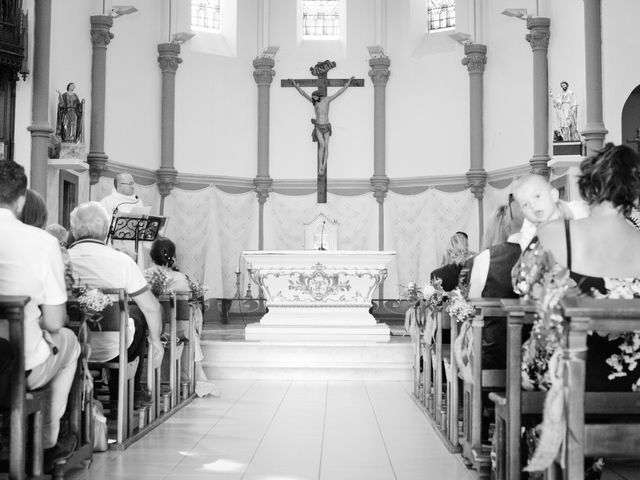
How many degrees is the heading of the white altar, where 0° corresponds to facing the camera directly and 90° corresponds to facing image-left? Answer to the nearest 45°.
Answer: approximately 0°

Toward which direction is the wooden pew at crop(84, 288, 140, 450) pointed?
away from the camera

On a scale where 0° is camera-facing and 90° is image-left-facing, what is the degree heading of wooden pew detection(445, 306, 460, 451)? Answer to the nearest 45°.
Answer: approximately 180°

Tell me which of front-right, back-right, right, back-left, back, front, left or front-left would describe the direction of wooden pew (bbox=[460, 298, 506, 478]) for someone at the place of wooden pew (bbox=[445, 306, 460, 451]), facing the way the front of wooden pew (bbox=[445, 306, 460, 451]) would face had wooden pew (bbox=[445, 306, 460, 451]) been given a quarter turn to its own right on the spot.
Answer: right

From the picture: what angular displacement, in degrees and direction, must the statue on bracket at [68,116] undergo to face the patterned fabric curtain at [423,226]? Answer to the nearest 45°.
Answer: approximately 90° to its left

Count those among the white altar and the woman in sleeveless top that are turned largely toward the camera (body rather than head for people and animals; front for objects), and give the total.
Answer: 1

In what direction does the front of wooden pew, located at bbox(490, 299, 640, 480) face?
away from the camera

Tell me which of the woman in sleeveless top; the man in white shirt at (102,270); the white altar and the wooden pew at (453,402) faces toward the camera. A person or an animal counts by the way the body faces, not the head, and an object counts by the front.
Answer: the white altar

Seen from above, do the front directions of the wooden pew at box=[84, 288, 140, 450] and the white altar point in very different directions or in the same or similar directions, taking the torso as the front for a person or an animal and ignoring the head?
very different directions

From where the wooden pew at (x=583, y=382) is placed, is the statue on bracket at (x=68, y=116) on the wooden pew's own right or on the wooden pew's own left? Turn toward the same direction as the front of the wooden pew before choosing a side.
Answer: on the wooden pew's own left

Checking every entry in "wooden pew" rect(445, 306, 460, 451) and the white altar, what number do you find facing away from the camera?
1

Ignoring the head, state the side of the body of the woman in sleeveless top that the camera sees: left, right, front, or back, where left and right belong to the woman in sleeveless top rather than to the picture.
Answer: back

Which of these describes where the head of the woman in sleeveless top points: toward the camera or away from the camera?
away from the camera

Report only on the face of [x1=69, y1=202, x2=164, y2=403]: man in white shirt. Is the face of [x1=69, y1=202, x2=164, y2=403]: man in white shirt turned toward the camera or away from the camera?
away from the camera
